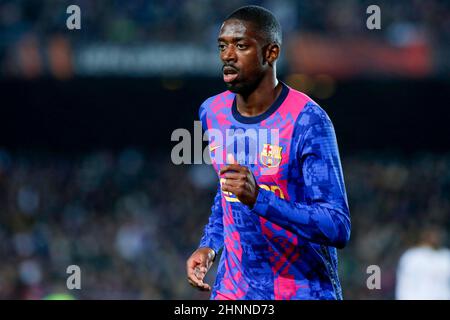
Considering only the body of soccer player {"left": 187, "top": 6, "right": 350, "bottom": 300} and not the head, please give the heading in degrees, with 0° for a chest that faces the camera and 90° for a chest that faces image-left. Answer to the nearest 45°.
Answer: approximately 45°
